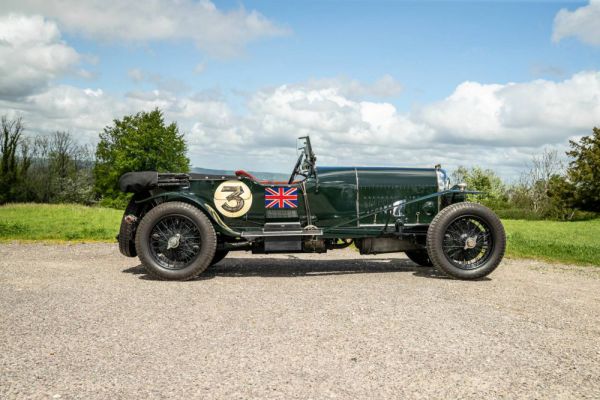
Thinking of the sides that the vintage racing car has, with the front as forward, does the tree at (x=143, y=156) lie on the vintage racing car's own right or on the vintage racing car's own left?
on the vintage racing car's own left

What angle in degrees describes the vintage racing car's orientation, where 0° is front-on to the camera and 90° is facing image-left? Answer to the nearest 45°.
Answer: approximately 270°

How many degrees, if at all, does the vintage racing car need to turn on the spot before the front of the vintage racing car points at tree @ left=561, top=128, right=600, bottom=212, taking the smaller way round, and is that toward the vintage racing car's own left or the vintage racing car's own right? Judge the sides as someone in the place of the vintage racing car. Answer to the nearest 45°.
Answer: approximately 45° to the vintage racing car's own left
